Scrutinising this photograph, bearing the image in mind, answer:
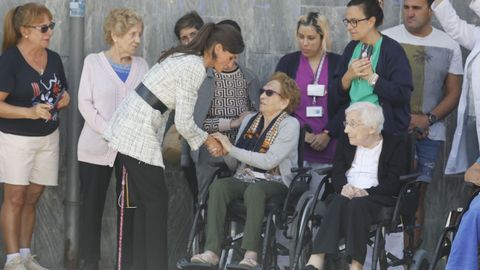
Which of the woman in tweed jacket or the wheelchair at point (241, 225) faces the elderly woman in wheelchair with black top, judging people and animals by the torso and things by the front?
the woman in tweed jacket

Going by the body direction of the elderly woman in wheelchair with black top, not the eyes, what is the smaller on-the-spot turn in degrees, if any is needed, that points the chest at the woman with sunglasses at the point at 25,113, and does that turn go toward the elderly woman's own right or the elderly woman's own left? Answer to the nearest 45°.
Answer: approximately 45° to the elderly woman's own right

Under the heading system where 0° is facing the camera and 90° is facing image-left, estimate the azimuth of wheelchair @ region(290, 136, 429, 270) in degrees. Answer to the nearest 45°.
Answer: approximately 45°

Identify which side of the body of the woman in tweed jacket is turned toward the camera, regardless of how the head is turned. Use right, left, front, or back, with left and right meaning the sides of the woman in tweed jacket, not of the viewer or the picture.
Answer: right

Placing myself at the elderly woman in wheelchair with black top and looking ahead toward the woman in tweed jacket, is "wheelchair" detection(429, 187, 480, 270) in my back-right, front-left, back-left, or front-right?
back-left

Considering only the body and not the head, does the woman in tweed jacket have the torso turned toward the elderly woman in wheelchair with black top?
yes
